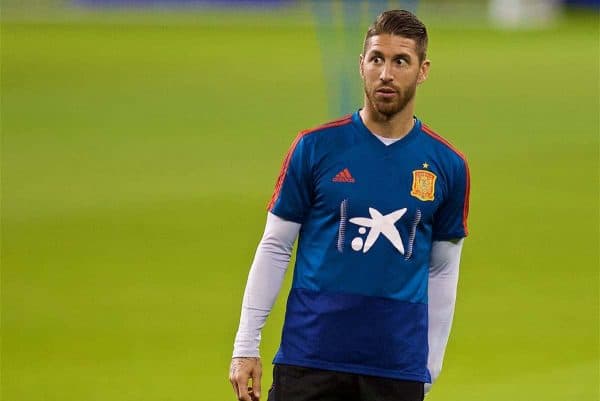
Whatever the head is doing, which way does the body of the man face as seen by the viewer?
toward the camera

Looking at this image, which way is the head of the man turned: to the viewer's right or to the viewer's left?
to the viewer's left
